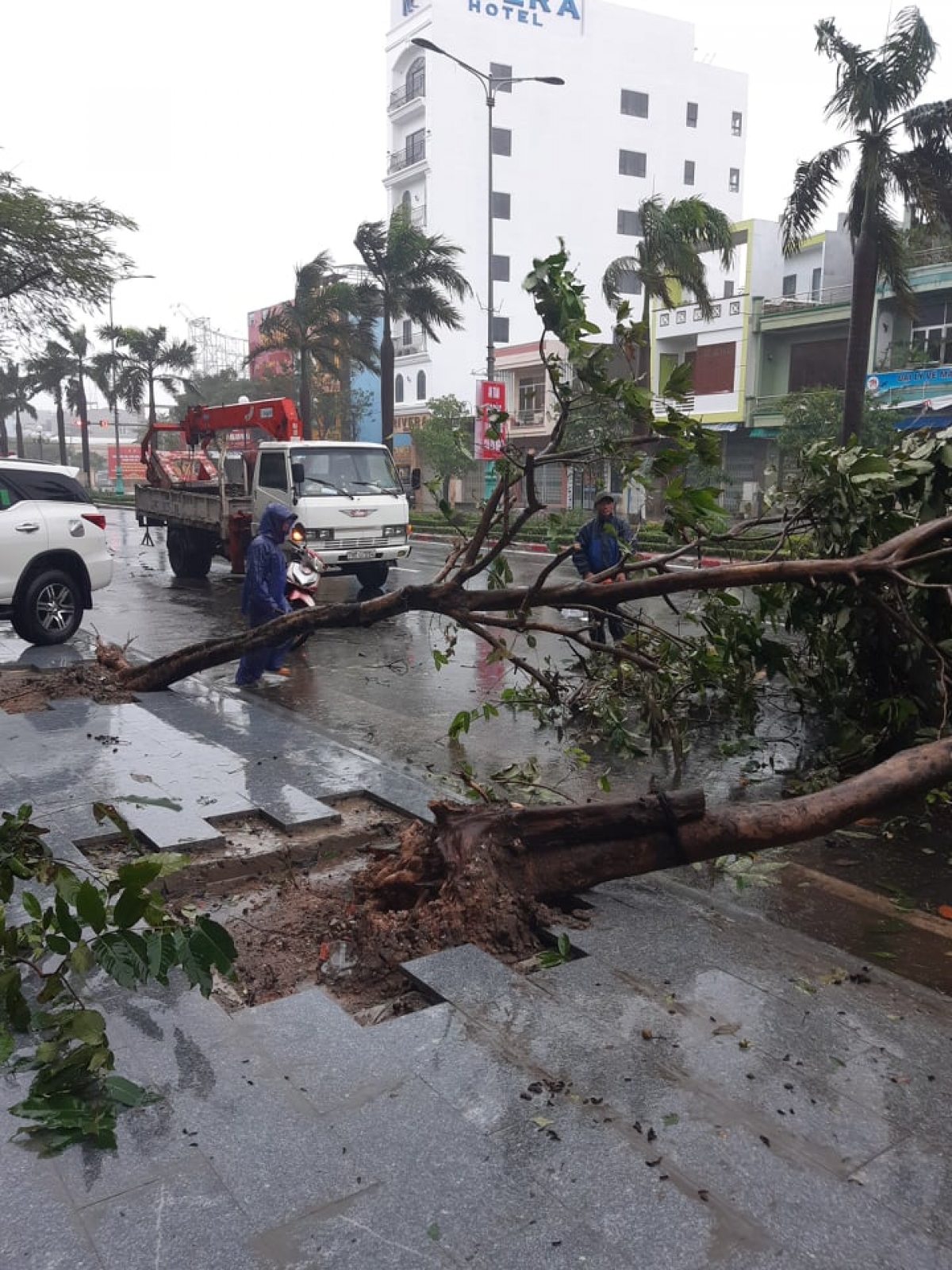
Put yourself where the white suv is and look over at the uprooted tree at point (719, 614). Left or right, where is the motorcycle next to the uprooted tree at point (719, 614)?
left

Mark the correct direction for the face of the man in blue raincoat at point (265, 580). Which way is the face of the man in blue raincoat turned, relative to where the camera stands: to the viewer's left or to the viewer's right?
to the viewer's right

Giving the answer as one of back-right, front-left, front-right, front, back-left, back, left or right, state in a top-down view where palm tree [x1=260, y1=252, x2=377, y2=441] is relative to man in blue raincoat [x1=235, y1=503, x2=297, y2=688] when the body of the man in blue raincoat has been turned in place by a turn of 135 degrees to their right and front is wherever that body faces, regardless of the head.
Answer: back-right

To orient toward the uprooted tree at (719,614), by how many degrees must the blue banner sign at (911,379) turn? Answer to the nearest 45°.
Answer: approximately 45° to its left

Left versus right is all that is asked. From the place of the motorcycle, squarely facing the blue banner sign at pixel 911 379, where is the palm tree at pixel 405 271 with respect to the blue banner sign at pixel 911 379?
left

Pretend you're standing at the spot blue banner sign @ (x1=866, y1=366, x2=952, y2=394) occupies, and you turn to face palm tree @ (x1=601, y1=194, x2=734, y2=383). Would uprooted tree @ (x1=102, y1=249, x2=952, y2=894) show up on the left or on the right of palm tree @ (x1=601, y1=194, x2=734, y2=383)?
left

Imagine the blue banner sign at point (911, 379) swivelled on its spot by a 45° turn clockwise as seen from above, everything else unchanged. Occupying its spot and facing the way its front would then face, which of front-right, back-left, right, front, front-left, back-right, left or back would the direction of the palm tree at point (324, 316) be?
front

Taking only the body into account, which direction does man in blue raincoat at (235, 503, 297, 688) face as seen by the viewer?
to the viewer's right

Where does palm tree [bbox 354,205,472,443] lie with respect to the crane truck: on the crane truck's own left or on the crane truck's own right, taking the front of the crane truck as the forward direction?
on the crane truck's own left

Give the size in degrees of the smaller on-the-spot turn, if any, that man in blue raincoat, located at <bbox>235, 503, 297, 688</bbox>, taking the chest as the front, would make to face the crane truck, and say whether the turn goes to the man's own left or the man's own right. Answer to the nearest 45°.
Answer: approximately 90° to the man's own left

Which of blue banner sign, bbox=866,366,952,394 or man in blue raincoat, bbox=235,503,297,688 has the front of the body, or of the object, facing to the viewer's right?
the man in blue raincoat

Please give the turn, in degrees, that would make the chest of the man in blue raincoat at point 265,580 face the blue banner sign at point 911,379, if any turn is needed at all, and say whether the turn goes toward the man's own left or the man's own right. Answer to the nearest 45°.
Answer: approximately 45° to the man's own left

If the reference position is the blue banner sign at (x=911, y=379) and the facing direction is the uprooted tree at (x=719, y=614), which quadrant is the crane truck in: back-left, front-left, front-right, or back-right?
front-right

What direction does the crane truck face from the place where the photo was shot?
facing the viewer and to the right of the viewer

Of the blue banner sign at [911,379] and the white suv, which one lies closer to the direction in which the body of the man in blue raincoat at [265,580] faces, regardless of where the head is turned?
the blue banner sign

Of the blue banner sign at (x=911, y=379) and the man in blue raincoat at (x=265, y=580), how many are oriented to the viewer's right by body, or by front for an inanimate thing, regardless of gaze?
1

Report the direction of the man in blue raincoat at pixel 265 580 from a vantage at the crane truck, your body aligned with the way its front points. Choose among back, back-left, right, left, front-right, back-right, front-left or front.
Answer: front-right

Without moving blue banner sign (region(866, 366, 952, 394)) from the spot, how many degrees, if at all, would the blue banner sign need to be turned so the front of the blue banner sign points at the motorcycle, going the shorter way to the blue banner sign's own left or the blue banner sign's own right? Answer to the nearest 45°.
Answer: approximately 45° to the blue banner sign's own left

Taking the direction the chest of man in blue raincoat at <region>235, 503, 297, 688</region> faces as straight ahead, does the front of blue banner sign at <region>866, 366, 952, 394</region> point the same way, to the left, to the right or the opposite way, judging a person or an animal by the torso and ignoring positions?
the opposite way
